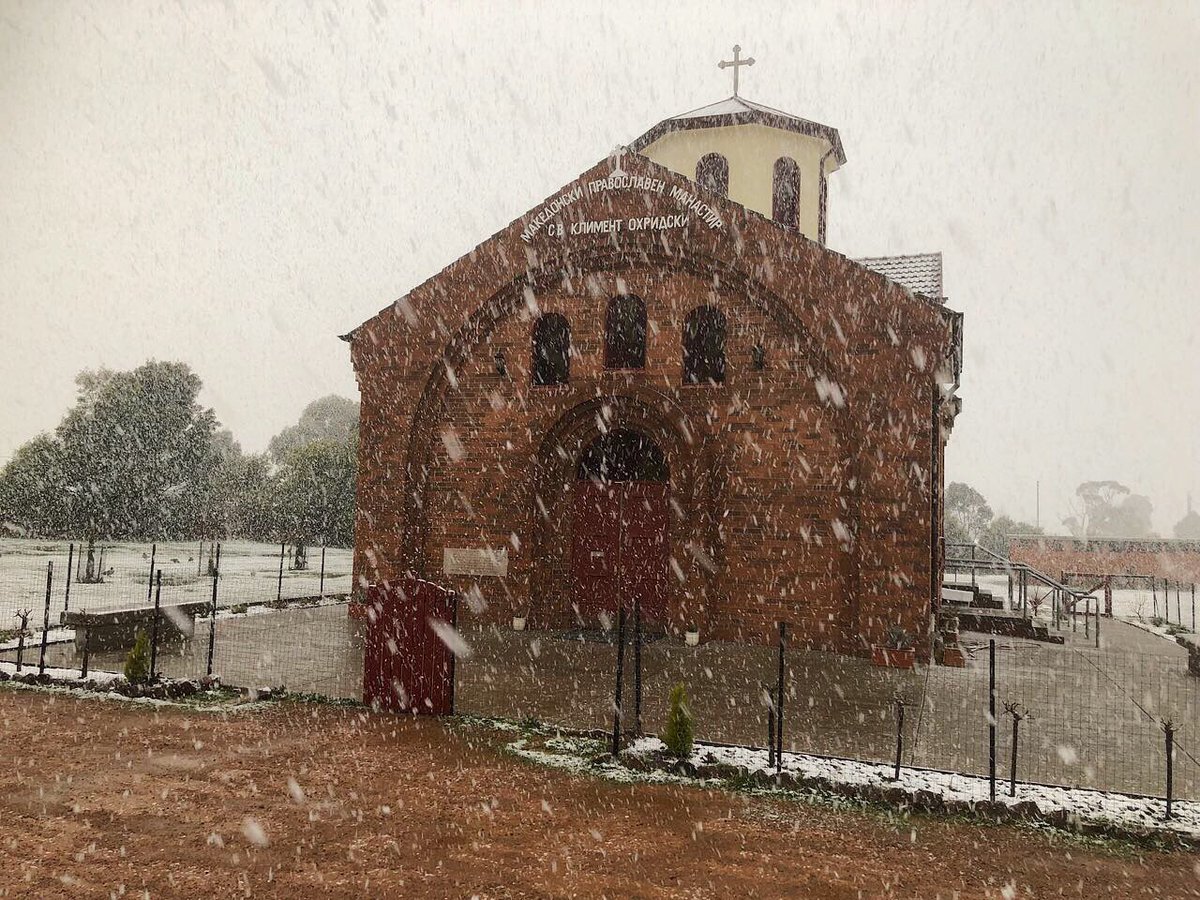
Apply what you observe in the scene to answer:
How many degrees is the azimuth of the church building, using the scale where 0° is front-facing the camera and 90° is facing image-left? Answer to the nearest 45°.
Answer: approximately 0°

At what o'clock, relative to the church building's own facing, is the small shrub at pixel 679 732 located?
The small shrub is roughly at 12 o'clock from the church building.

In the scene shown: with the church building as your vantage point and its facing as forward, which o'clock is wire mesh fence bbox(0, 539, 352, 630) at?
The wire mesh fence is roughly at 4 o'clock from the church building.

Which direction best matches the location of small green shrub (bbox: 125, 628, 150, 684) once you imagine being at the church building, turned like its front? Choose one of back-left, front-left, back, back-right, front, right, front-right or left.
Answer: front-right

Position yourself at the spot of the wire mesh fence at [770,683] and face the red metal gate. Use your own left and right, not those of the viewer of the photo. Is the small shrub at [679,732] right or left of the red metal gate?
left

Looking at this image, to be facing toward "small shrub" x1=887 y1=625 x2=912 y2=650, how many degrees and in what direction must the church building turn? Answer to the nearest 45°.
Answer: approximately 45° to its left

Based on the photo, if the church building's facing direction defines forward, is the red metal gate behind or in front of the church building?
in front
